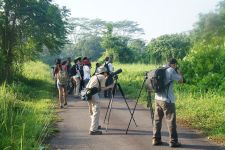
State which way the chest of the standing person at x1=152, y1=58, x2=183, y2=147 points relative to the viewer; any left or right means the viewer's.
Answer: facing away from the viewer and to the right of the viewer

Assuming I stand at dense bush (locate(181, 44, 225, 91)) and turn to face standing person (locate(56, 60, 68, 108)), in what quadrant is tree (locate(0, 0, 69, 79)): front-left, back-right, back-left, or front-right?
front-right

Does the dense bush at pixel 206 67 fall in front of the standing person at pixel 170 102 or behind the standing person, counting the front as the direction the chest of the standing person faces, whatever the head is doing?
in front

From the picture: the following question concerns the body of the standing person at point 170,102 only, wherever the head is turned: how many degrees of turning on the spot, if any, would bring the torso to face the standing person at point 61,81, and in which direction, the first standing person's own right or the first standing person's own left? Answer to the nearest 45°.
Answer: approximately 90° to the first standing person's own left

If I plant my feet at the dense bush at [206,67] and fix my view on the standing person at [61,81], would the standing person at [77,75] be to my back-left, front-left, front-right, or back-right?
front-right

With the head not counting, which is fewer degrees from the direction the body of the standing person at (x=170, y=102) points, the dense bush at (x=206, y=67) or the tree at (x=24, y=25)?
the dense bush

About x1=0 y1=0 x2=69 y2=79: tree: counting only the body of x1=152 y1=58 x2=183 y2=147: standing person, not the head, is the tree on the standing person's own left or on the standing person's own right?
on the standing person's own left
